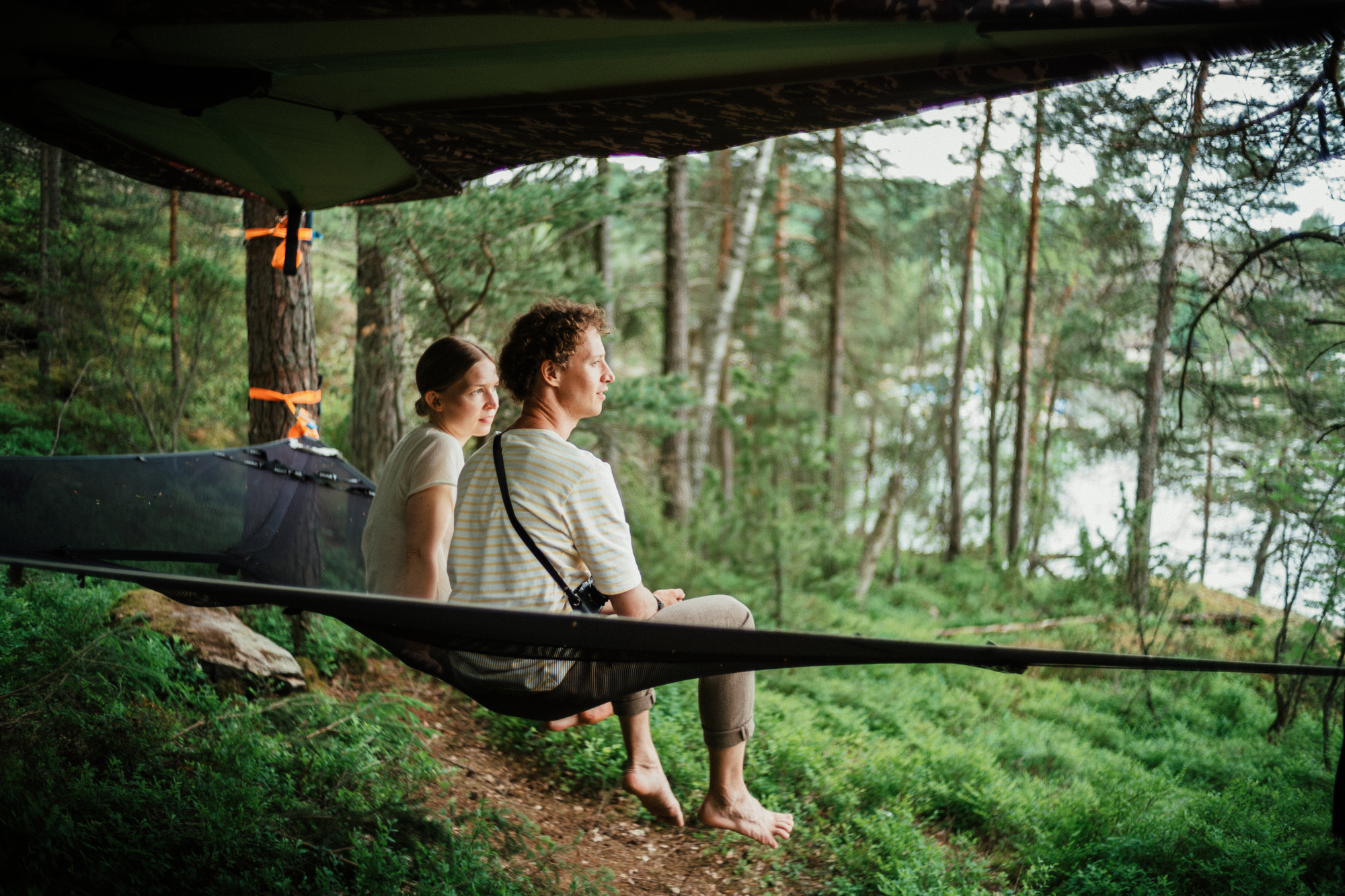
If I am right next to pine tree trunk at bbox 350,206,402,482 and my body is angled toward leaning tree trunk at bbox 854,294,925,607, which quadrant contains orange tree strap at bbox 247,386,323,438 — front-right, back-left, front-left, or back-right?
back-right

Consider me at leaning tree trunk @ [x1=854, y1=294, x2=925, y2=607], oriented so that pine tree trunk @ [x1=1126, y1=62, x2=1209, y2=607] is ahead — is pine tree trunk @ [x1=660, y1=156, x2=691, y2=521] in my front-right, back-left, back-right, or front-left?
back-right

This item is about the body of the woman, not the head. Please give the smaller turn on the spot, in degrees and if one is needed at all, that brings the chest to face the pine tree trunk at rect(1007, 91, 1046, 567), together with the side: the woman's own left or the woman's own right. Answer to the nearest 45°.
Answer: approximately 45° to the woman's own left

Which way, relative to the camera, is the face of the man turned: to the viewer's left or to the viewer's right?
to the viewer's right

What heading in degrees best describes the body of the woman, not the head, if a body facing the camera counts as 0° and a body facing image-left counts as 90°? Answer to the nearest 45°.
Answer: approximately 270°

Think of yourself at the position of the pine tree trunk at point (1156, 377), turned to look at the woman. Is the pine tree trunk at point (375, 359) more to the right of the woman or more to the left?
right

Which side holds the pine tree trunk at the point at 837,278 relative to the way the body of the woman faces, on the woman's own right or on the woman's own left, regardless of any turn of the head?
on the woman's own left

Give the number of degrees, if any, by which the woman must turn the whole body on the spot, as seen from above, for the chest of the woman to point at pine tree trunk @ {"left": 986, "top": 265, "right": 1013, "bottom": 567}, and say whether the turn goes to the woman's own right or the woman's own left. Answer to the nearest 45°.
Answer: approximately 45° to the woman's own left
